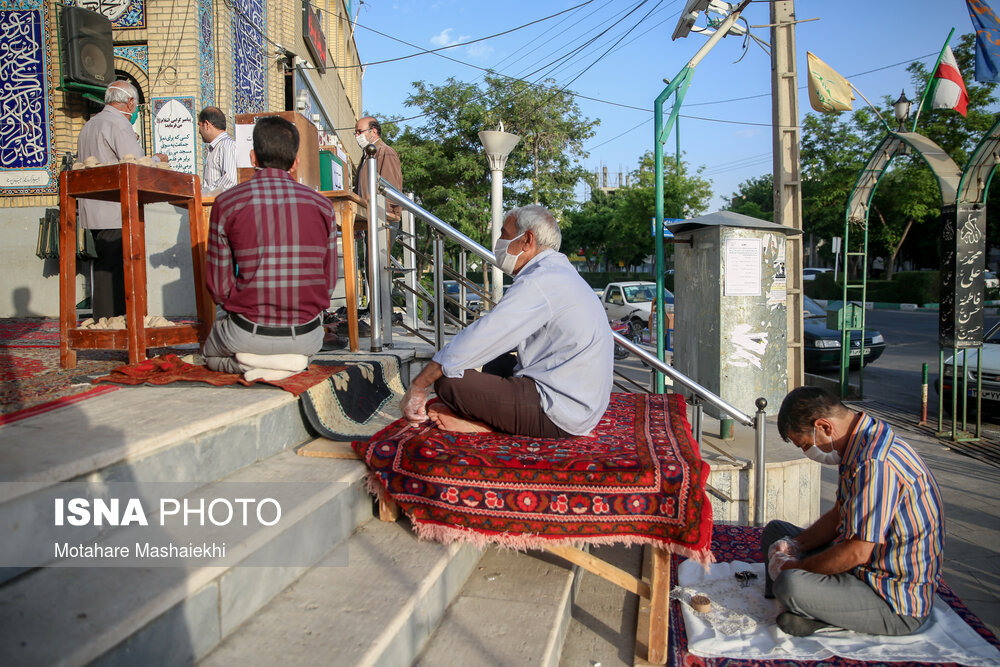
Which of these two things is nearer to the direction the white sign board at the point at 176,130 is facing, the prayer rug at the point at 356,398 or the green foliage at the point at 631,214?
the prayer rug

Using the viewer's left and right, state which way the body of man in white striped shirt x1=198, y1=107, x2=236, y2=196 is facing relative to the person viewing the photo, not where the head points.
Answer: facing to the left of the viewer

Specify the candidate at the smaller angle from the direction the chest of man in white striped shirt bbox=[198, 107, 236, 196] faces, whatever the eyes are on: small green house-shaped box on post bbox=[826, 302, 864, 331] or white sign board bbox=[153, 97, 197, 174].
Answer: the white sign board

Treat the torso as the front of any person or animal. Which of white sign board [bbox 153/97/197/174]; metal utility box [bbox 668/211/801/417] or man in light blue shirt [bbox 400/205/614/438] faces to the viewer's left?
the man in light blue shirt

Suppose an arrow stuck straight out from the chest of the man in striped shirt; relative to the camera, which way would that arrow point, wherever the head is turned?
to the viewer's left

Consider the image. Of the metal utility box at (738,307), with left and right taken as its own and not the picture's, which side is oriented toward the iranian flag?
left

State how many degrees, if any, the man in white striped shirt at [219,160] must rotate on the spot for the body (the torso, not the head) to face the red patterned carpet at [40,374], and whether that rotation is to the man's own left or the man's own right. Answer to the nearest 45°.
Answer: approximately 45° to the man's own left

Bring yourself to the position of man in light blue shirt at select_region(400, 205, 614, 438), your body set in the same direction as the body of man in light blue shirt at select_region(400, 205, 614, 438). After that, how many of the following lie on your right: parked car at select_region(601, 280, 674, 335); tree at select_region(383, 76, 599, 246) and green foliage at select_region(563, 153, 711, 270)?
3

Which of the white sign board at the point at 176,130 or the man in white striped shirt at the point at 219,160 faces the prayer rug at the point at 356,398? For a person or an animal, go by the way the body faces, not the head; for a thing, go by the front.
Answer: the white sign board

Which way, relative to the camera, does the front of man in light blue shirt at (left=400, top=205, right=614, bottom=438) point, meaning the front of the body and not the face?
to the viewer's left
